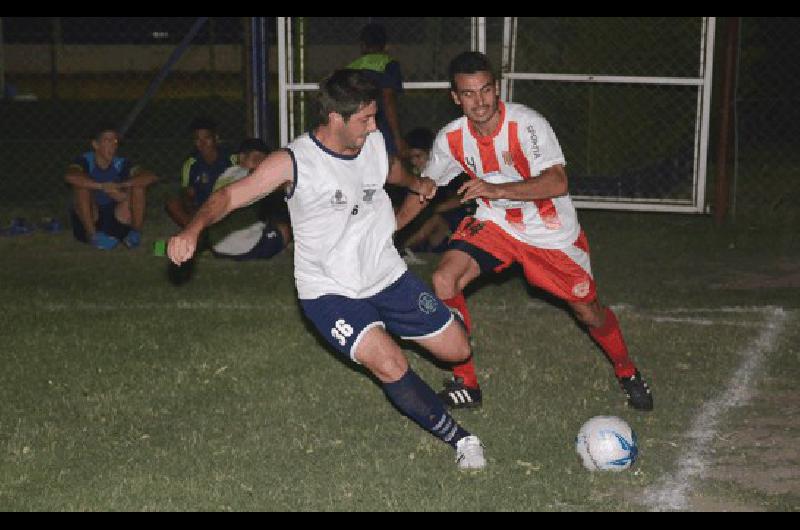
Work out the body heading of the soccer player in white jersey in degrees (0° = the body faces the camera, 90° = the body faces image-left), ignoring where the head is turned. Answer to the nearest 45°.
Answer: approximately 315°

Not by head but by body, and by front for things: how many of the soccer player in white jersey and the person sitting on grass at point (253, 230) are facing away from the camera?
0

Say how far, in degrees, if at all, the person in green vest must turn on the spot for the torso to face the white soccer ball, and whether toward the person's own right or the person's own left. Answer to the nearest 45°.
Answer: approximately 180°

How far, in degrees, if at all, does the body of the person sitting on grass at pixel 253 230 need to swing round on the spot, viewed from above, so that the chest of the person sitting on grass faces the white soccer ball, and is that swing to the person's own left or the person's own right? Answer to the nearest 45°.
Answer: approximately 45° to the person's own right

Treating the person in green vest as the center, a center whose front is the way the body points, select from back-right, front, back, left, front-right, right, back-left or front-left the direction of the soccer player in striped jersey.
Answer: back

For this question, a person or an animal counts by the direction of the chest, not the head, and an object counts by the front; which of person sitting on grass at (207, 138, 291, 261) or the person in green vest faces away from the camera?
the person in green vest

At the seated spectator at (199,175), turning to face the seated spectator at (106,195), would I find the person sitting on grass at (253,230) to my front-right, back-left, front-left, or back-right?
back-left

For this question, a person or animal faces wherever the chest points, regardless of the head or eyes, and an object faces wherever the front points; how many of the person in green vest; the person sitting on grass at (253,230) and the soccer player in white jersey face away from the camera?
1

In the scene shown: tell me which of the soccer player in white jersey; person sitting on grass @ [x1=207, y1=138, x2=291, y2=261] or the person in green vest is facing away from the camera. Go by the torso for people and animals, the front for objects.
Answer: the person in green vest
